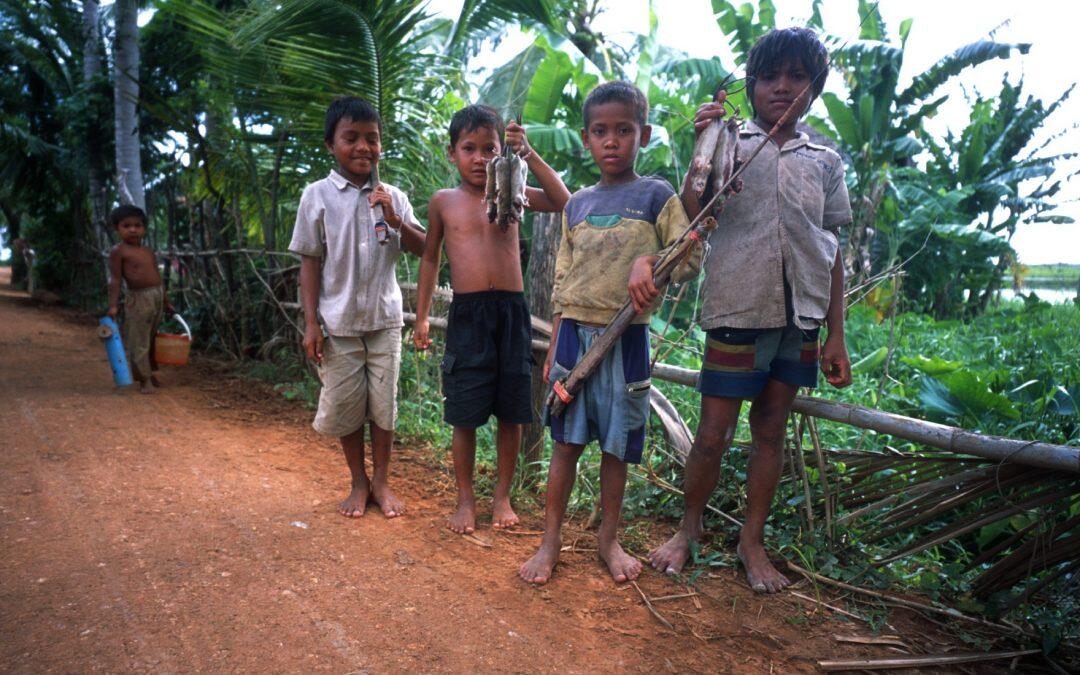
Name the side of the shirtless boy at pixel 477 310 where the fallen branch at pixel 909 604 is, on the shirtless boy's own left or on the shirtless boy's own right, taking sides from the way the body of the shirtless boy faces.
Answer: on the shirtless boy's own left

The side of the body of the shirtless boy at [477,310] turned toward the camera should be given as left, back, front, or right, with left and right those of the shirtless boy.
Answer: front

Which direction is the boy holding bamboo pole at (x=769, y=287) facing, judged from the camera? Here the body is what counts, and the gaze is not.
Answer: toward the camera

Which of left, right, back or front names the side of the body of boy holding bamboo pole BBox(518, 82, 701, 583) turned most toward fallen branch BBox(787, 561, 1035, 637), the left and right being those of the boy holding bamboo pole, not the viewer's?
left

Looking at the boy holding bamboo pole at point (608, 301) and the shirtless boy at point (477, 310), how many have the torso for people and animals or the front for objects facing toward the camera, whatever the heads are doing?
2

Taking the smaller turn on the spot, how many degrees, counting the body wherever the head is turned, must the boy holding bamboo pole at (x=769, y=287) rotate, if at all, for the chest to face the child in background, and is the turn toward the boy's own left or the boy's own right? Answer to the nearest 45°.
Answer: approximately 90° to the boy's own right

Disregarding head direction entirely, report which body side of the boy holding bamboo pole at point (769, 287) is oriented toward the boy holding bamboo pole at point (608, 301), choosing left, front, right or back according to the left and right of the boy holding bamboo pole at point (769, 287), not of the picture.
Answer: right

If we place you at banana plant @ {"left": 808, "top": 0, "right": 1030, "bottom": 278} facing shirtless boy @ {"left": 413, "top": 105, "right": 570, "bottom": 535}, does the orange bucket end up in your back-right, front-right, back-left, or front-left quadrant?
front-right

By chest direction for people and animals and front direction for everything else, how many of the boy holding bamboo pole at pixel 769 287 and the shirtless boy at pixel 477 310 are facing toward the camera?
2
